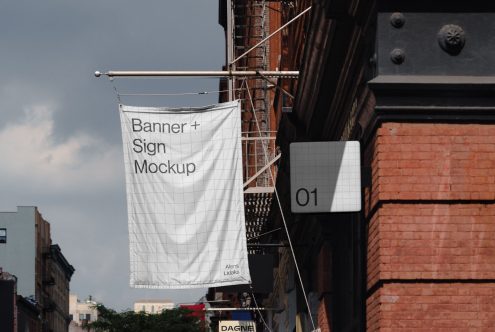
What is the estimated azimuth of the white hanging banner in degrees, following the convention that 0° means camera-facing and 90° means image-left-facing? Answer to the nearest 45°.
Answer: approximately 0°

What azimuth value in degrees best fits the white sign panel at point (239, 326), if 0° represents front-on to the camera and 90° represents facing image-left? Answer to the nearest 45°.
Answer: approximately 0°

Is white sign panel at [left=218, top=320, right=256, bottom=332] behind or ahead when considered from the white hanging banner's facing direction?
behind

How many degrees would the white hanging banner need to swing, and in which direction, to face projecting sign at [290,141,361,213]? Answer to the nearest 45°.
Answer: approximately 45° to its left

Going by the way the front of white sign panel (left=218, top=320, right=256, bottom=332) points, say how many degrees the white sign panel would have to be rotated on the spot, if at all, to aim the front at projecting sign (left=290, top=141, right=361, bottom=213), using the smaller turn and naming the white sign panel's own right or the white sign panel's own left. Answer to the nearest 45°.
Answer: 0° — it already faces it

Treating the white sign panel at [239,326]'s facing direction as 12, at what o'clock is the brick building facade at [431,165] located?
The brick building facade is roughly at 12 o'clock from the white sign panel.

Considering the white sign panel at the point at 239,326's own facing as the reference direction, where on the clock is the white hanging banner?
The white hanging banner is roughly at 12 o'clock from the white sign panel.

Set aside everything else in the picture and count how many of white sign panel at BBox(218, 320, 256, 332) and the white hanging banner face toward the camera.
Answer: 2
